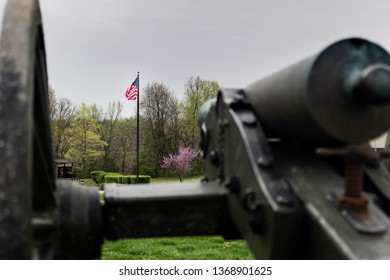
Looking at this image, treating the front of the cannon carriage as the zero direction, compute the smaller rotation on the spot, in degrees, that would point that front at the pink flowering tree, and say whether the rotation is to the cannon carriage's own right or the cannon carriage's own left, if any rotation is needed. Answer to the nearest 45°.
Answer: approximately 45° to the cannon carriage's own right

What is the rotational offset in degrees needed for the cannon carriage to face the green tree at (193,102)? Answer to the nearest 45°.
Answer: approximately 45° to its right

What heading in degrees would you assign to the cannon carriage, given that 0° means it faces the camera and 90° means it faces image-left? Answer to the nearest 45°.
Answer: approximately 135°

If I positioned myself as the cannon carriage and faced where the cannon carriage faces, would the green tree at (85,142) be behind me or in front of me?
in front

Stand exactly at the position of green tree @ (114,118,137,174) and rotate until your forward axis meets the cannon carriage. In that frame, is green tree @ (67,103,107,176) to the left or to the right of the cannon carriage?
right

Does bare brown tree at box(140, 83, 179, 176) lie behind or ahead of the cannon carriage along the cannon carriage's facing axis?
ahead

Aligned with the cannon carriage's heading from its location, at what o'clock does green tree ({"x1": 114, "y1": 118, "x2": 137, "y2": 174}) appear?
The green tree is roughly at 1 o'clock from the cannon carriage.

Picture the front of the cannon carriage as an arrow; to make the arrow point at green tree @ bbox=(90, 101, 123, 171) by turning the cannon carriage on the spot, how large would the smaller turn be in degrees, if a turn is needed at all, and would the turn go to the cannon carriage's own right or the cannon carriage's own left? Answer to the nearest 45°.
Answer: approximately 45° to the cannon carriage's own right
